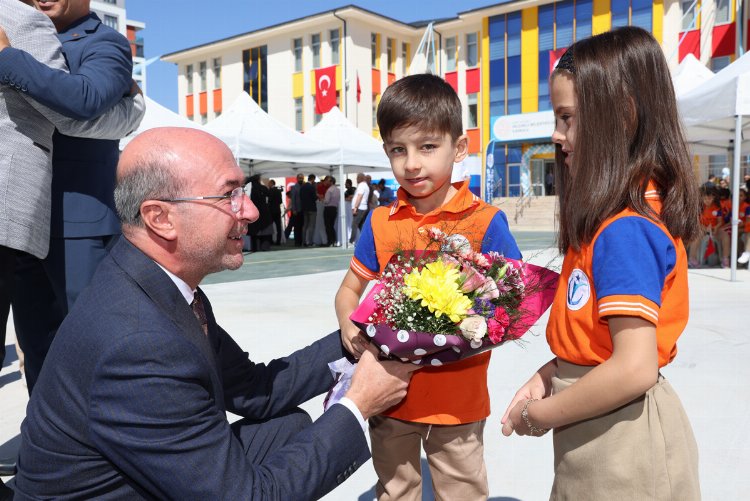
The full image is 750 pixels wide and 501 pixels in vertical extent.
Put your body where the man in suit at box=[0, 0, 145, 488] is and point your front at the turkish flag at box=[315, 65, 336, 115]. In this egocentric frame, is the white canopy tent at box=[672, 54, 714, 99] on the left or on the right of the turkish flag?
right

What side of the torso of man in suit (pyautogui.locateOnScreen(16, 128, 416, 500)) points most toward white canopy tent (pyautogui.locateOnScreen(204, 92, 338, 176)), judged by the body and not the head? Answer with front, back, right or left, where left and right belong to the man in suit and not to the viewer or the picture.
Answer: left

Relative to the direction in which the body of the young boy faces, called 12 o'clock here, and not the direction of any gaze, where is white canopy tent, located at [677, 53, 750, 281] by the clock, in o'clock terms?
The white canopy tent is roughly at 7 o'clock from the young boy.

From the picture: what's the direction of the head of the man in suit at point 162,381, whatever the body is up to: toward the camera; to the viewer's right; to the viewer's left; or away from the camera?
to the viewer's right

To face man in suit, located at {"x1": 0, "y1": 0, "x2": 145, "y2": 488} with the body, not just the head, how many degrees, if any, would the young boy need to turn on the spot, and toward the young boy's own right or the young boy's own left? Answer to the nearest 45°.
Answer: approximately 90° to the young boy's own right

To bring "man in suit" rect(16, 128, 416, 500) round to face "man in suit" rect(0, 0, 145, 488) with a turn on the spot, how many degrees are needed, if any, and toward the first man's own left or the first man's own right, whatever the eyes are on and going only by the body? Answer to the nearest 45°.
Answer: approximately 135° to the first man's own left

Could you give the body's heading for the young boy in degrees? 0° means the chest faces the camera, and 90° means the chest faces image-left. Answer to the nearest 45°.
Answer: approximately 0°

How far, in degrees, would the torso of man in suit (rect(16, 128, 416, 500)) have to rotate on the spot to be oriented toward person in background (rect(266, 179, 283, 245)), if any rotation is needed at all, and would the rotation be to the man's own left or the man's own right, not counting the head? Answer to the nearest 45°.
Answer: approximately 90° to the man's own left

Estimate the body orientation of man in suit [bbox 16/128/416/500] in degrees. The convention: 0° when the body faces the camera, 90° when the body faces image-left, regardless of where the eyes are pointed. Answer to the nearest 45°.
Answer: approximately 270°
